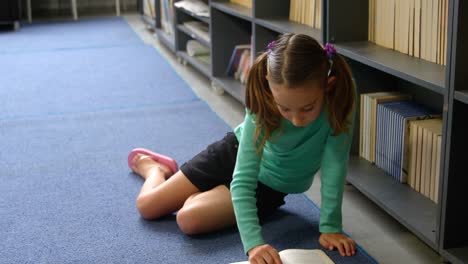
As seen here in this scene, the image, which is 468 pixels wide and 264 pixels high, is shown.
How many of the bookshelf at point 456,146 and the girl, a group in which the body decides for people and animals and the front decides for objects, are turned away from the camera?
0

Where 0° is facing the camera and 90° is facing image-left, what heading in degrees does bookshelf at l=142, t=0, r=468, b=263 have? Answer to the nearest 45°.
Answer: approximately 45°

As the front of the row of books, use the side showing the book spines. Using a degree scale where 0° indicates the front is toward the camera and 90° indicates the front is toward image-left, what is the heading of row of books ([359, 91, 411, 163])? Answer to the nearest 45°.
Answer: approximately 45°
